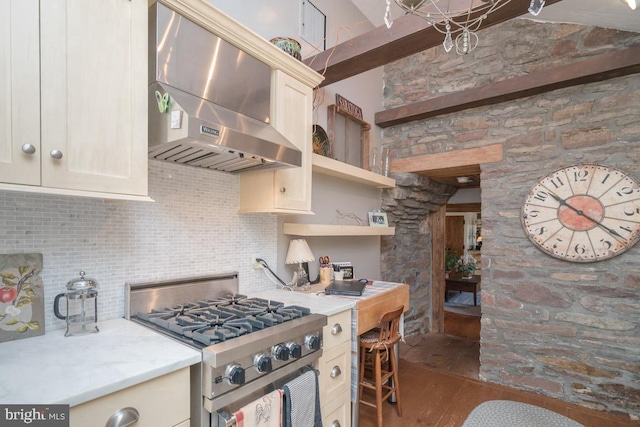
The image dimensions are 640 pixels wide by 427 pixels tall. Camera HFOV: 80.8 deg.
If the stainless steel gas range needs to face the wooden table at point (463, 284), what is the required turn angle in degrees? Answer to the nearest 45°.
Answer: approximately 90° to its left

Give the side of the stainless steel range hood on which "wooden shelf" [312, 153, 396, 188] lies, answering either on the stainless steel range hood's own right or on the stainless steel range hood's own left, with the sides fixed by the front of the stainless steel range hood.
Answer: on the stainless steel range hood's own left

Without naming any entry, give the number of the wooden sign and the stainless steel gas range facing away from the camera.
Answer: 0

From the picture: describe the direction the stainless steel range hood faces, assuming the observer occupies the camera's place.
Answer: facing the viewer and to the right of the viewer

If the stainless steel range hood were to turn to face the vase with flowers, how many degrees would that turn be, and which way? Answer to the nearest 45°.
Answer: approximately 90° to its left

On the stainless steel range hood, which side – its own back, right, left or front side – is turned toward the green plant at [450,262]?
left

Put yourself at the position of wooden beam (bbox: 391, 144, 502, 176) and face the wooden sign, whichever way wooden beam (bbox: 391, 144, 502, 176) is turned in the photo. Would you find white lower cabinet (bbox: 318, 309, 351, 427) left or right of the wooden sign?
left

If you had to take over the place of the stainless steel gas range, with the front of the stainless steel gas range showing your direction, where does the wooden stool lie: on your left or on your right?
on your left
